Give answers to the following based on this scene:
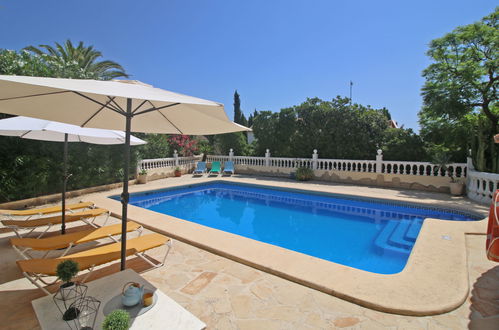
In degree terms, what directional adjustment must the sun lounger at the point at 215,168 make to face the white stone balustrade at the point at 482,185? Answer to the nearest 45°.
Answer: approximately 45° to its left

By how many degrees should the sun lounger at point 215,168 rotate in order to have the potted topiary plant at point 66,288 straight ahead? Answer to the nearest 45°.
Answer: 0° — it already faces it

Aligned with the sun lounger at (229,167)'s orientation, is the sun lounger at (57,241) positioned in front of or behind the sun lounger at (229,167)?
in front

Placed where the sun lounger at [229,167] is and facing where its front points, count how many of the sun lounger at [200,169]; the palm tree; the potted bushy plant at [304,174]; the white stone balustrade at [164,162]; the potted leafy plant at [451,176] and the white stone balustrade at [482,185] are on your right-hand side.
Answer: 3

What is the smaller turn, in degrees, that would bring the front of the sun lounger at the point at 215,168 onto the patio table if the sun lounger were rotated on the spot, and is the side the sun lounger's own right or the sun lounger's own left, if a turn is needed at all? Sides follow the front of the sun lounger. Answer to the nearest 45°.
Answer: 0° — it already faces it

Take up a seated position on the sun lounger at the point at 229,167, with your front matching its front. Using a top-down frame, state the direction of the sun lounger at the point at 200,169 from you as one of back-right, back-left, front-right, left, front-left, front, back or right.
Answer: right

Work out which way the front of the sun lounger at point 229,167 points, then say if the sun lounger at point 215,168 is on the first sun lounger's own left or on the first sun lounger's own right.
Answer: on the first sun lounger's own right

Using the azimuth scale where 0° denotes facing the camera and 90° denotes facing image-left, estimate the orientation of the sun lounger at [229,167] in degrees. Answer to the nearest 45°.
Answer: approximately 0°

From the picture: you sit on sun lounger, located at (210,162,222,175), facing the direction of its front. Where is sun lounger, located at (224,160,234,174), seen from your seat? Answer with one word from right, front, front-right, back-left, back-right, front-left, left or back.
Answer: left

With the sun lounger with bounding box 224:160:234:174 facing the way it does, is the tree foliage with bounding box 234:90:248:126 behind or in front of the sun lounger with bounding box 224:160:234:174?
behind

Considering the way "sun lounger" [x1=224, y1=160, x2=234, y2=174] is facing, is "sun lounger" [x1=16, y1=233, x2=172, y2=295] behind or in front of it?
in front

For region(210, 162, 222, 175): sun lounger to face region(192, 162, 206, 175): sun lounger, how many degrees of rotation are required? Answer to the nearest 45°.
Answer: approximately 90° to its right

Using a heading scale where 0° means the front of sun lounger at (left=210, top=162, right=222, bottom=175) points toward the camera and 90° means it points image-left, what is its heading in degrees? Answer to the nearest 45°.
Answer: approximately 0°
